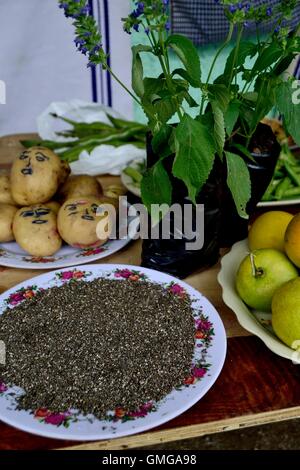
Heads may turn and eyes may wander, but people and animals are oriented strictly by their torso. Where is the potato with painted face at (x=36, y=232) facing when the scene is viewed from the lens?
facing the viewer

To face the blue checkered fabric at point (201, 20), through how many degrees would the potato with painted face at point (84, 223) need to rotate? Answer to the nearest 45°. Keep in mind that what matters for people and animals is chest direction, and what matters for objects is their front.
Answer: approximately 180°

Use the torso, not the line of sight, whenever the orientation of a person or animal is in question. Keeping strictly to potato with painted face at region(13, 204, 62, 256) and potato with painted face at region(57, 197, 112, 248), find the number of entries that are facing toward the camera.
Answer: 2

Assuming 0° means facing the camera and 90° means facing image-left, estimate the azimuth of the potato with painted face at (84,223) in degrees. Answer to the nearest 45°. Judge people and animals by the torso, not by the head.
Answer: approximately 0°

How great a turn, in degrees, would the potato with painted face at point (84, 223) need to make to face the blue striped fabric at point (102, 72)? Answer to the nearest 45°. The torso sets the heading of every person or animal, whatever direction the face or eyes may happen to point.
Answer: approximately 180°
